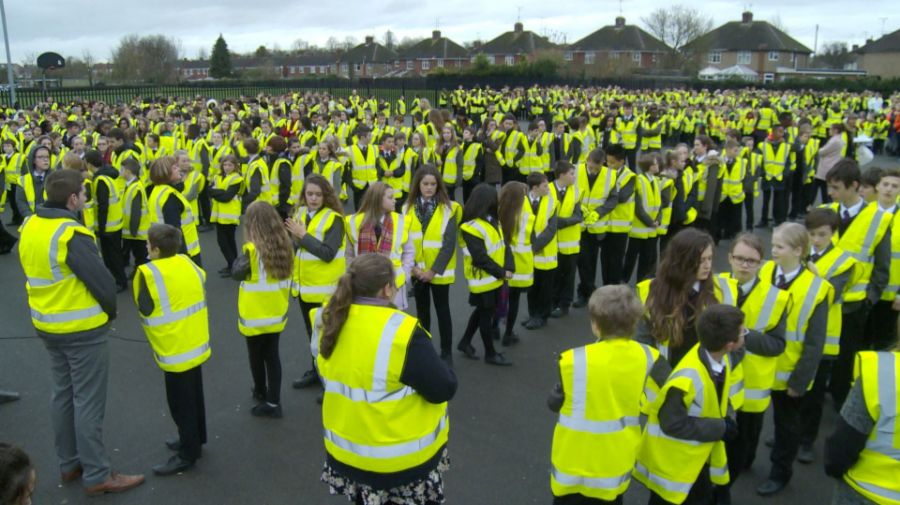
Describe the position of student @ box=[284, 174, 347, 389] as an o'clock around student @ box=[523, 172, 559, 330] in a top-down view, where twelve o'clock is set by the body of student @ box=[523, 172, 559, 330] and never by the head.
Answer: student @ box=[284, 174, 347, 389] is roughly at 12 o'clock from student @ box=[523, 172, 559, 330].

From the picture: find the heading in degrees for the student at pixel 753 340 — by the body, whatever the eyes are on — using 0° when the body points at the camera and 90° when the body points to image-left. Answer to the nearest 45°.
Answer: approximately 45°

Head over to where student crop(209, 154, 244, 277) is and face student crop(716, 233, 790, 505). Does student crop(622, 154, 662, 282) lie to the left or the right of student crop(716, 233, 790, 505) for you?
left

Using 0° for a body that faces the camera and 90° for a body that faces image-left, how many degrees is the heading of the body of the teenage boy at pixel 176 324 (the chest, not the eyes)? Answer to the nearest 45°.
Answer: approximately 135°

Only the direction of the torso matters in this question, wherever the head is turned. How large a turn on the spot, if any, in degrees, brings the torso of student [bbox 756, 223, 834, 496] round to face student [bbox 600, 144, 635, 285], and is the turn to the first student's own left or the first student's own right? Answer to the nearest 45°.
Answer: approximately 90° to the first student's own right

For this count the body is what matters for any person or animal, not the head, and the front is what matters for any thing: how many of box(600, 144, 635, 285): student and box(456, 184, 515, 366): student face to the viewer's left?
1
